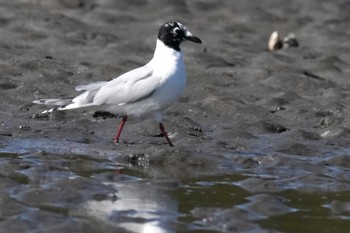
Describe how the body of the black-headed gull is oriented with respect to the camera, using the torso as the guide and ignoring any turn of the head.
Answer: to the viewer's right
